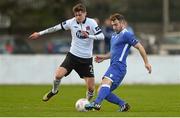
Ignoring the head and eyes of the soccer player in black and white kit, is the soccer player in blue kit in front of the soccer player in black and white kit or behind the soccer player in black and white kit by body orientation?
in front

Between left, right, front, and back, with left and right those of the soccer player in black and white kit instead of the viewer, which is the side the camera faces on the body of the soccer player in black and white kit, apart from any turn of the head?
front

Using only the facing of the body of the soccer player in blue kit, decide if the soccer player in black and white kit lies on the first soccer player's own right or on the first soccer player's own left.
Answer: on the first soccer player's own right

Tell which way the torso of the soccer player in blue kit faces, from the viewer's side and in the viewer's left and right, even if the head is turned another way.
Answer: facing the viewer and to the left of the viewer

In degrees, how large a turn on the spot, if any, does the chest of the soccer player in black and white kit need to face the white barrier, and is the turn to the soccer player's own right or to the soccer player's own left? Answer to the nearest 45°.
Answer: approximately 180°

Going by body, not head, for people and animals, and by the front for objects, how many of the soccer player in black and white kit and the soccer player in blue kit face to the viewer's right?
0

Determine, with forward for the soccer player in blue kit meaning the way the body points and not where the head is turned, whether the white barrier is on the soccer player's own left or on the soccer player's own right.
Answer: on the soccer player's own right

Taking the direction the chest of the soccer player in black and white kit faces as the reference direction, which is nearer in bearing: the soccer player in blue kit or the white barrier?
the soccer player in blue kit

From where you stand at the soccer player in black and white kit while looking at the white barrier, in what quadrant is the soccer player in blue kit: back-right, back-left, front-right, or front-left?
back-right
